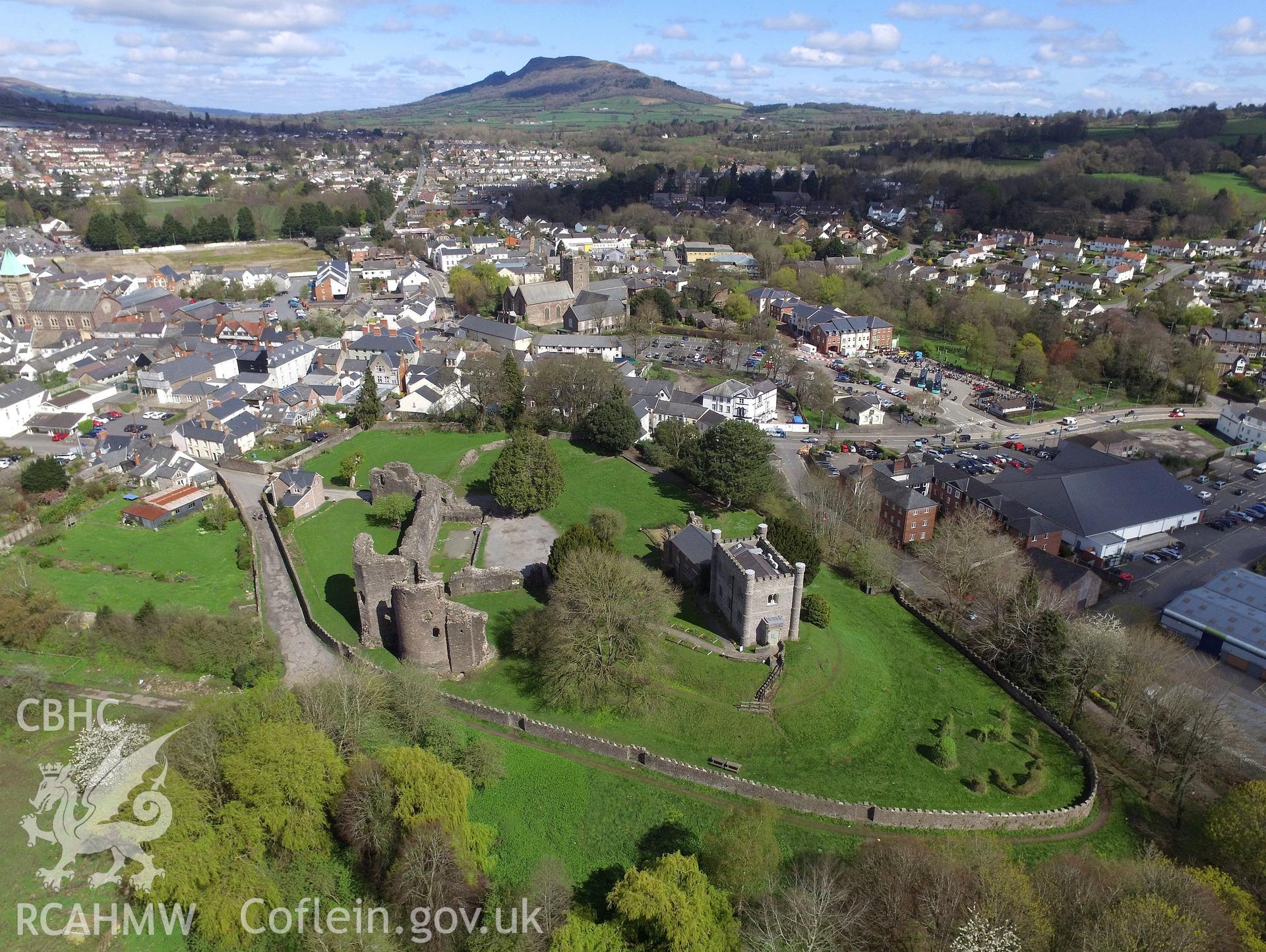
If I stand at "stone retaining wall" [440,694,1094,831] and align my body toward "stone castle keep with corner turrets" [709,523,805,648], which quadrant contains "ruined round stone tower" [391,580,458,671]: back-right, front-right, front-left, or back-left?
front-left

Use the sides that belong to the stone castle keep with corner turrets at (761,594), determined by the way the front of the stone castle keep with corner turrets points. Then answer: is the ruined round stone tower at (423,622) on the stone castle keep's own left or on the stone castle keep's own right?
on the stone castle keep's own right

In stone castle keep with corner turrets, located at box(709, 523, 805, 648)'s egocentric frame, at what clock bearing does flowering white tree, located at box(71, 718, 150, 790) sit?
The flowering white tree is roughly at 2 o'clock from the stone castle keep with corner turrets.

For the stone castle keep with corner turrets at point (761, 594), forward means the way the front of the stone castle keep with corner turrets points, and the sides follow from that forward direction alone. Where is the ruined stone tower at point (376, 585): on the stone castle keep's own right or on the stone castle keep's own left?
on the stone castle keep's own right

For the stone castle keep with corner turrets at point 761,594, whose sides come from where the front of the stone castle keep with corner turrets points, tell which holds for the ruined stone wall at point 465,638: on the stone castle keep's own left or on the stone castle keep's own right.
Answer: on the stone castle keep's own right

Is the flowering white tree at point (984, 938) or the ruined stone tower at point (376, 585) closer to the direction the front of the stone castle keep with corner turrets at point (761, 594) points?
the flowering white tree

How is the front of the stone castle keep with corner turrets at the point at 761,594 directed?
toward the camera

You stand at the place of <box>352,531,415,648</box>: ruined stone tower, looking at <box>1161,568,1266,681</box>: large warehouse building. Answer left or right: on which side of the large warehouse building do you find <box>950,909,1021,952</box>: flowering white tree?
right

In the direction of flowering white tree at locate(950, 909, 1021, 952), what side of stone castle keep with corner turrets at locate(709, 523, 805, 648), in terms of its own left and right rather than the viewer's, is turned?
front

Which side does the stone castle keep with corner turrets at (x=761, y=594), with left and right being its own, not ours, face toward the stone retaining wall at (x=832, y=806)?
front

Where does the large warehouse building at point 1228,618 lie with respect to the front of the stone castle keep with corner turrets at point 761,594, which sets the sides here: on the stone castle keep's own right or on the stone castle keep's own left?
on the stone castle keep's own left
